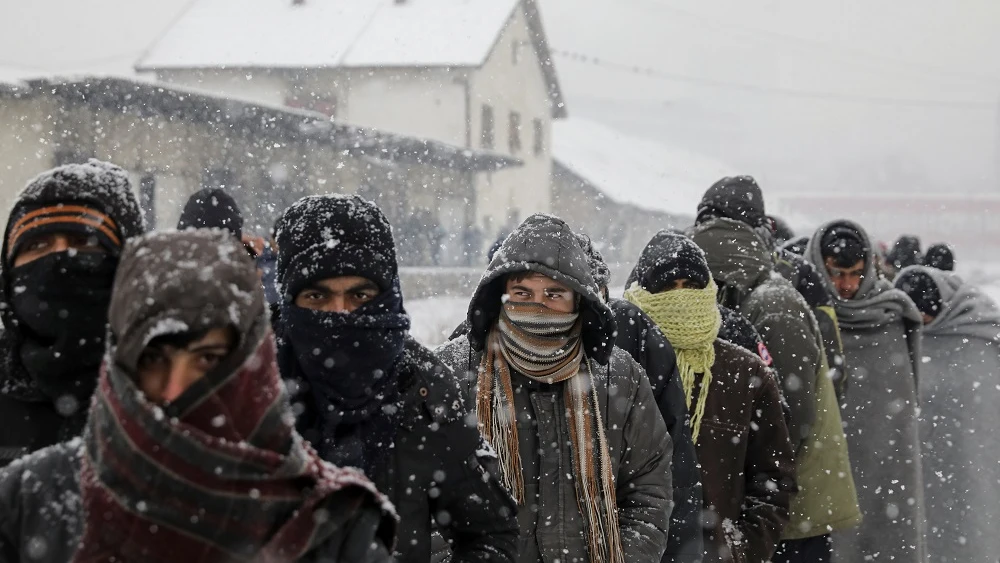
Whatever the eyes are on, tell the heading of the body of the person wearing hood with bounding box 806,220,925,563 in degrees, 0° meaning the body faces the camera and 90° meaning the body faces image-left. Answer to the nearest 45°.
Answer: approximately 45°

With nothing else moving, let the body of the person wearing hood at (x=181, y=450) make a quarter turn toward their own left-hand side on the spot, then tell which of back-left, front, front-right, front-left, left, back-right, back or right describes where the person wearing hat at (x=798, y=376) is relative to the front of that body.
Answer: front-left

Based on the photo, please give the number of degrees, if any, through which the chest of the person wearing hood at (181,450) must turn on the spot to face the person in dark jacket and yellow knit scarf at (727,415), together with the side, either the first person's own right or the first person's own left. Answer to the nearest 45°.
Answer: approximately 135° to the first person's own left

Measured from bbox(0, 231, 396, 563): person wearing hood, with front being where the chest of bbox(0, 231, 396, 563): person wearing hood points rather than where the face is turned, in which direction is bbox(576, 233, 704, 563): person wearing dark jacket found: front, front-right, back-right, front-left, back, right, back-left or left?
back-left

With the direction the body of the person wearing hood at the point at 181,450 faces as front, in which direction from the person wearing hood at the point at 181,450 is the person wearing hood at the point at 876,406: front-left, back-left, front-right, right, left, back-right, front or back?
back-left

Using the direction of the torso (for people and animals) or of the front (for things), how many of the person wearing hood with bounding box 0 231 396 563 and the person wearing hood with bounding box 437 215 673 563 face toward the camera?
2

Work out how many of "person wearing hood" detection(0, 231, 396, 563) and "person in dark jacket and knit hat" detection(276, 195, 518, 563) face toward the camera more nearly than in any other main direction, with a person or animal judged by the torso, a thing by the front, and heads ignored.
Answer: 2

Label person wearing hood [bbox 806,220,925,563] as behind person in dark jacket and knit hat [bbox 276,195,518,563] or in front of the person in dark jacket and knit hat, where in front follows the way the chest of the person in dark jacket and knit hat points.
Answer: behind

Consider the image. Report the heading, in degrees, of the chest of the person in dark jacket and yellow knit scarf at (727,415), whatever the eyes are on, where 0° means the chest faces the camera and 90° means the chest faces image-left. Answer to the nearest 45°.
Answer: approximately 45°
